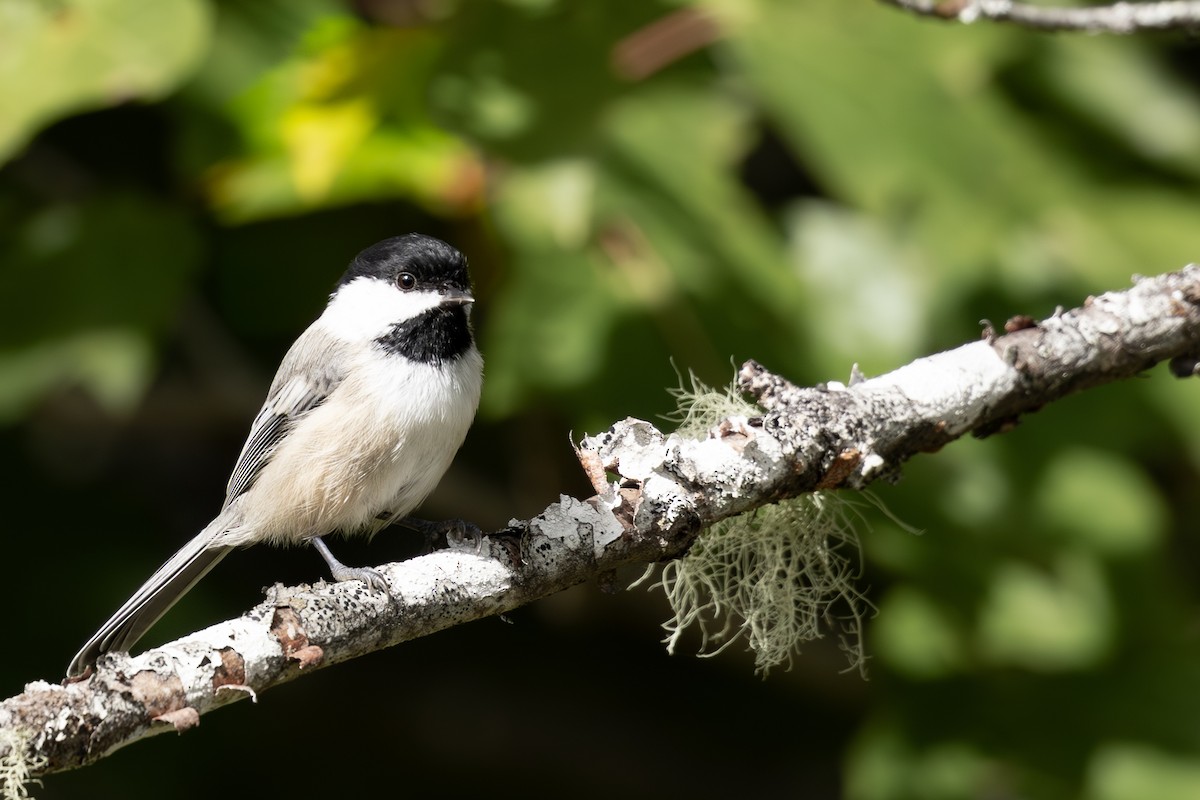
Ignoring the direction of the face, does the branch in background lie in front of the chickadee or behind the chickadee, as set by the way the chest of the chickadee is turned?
in front

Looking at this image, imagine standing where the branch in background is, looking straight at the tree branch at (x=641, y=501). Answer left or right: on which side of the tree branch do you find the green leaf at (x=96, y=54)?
right
